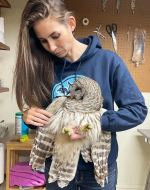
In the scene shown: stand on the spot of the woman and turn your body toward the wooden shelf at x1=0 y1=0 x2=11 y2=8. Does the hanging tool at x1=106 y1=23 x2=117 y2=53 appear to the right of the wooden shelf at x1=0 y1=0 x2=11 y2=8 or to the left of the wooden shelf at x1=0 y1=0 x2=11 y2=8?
right

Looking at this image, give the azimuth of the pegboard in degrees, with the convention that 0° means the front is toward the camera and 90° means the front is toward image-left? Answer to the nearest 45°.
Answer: approximately 0°

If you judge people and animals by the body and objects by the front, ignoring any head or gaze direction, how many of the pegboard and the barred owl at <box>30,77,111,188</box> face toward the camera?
2

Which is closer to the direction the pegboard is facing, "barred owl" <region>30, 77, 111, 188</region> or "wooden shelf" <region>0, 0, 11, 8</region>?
the barred owl

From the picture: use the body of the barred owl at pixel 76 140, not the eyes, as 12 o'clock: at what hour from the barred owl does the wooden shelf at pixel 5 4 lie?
The wooden shelf is roughly at 5 o'clock from the barred owl.

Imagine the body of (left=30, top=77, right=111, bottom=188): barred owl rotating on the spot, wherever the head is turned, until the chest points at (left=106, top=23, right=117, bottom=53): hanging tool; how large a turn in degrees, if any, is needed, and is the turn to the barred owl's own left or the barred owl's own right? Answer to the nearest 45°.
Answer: approximately 180°

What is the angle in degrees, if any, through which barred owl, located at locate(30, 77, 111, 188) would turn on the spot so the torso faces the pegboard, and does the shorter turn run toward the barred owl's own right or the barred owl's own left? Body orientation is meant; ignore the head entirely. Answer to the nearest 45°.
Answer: approximately 180°

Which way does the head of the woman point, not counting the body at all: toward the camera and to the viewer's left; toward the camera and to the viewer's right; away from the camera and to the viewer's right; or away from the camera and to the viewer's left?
toward the camera and to the viewer's left

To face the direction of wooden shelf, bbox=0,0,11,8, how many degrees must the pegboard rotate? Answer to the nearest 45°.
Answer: approximately 90° to its right

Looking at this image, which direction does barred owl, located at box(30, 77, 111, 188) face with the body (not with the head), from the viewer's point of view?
toward the camera

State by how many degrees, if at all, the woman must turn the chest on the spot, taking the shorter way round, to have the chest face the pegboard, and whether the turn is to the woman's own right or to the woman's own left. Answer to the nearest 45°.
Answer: approximately 135° to the woman's own right

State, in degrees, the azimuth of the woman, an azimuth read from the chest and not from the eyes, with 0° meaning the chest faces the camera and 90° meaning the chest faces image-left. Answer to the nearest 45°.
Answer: approximately 45°

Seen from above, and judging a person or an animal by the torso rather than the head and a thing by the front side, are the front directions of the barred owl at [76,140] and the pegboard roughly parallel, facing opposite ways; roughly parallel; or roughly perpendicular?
roughly parallel
